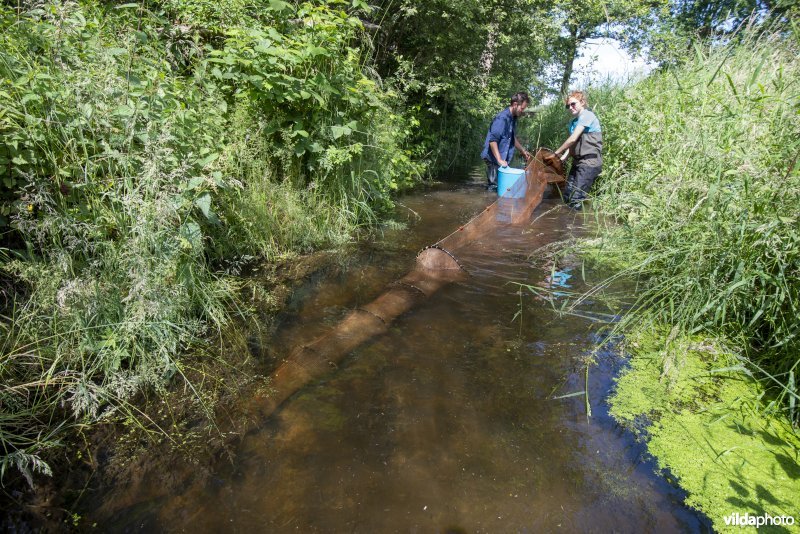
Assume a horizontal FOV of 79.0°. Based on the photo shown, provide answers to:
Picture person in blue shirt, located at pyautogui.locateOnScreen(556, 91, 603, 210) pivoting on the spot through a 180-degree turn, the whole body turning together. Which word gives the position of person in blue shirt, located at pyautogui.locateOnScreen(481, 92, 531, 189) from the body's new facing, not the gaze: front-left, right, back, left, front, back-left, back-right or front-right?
back

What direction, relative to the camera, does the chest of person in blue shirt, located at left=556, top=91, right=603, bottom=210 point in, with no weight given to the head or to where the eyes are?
to the viewer's left

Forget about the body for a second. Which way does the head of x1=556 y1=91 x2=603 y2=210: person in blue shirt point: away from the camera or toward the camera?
toward the camera
